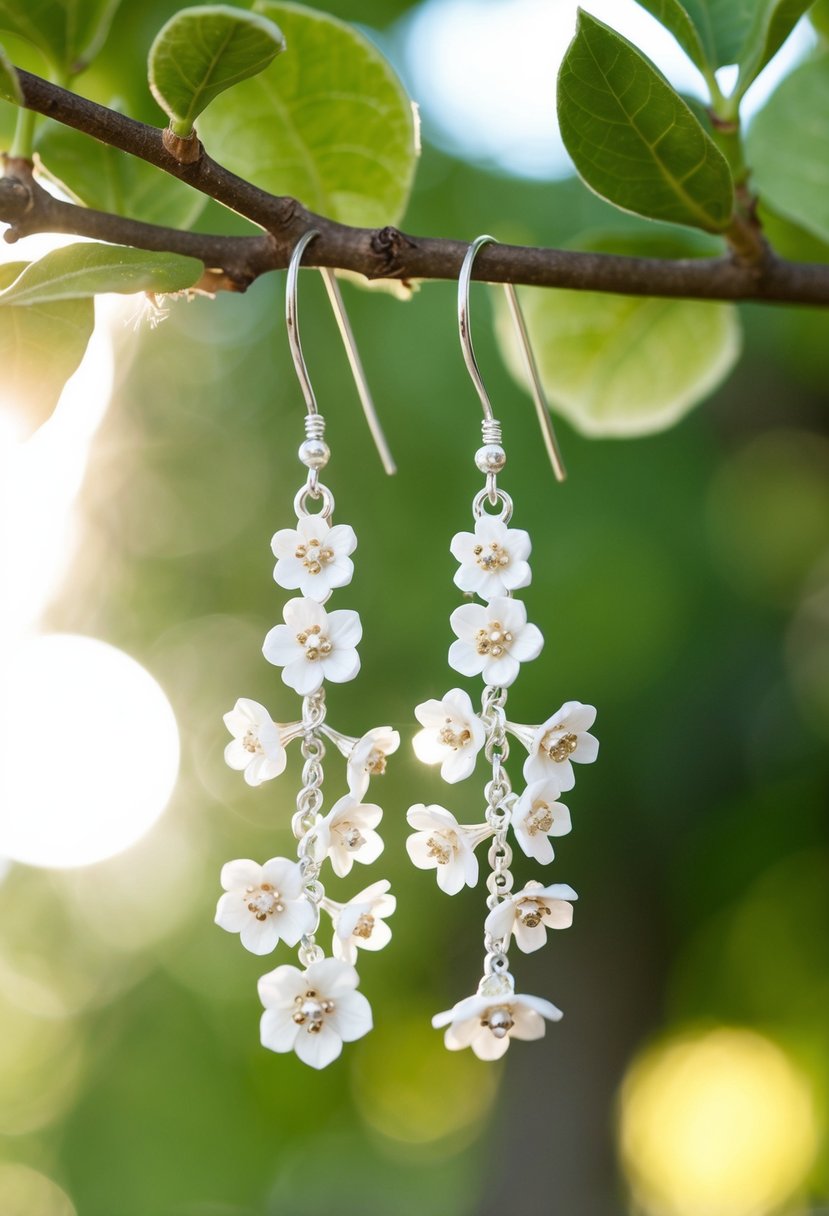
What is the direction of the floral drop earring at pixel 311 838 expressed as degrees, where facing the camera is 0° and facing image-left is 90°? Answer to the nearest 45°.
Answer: approximately 0°

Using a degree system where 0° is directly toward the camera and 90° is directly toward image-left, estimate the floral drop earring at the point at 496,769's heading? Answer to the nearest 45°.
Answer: approximately 0°

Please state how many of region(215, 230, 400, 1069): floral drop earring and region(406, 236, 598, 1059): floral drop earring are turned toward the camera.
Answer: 2
